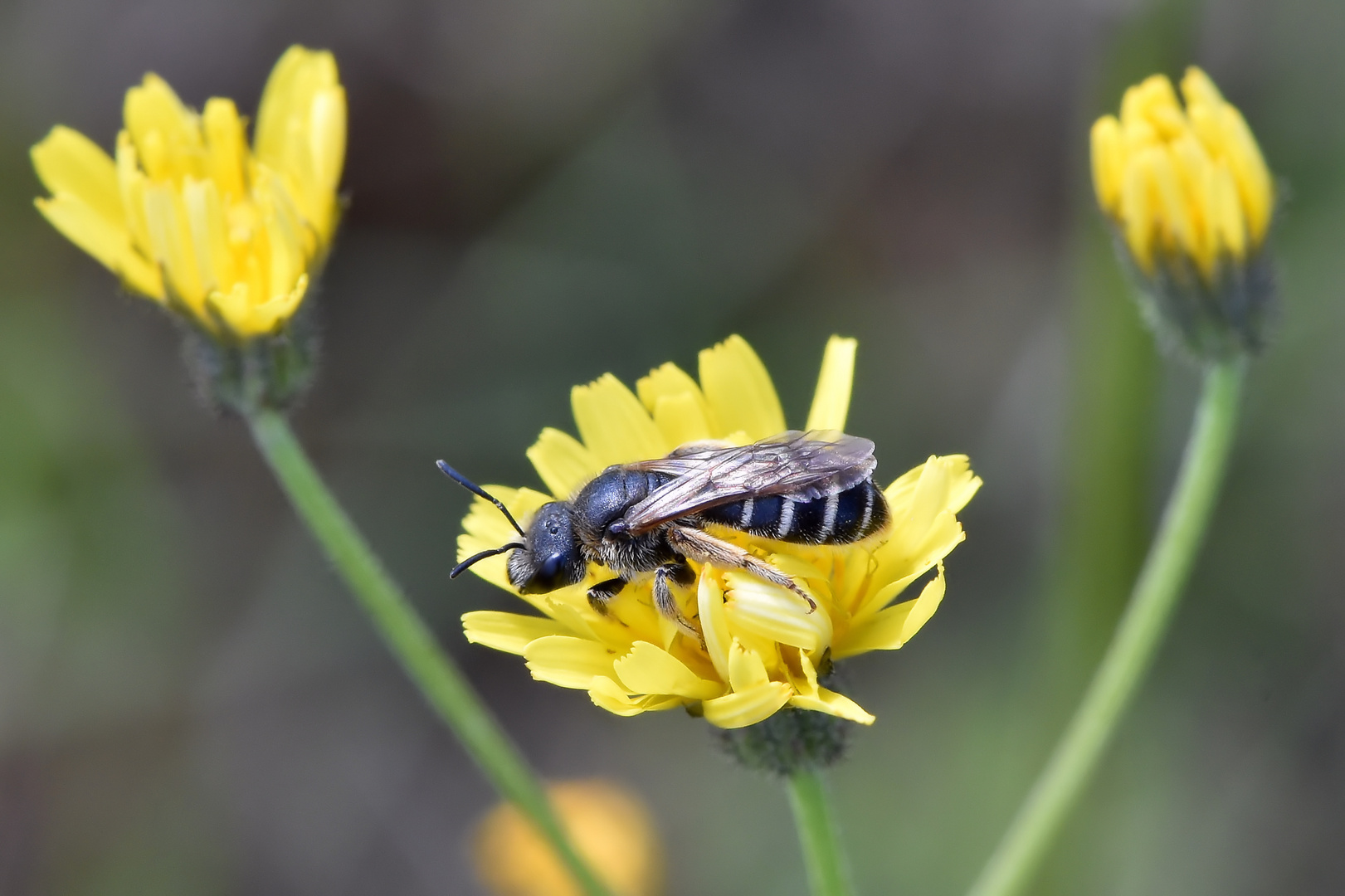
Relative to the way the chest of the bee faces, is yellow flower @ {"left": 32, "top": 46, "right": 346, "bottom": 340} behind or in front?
in front

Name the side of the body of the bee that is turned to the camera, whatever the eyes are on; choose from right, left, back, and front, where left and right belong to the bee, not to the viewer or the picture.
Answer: left

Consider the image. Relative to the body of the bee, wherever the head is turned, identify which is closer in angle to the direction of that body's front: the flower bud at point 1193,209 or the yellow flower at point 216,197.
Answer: the yellow flower

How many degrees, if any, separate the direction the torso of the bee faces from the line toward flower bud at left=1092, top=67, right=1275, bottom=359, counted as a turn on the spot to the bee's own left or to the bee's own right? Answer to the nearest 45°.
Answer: approximately 180°
